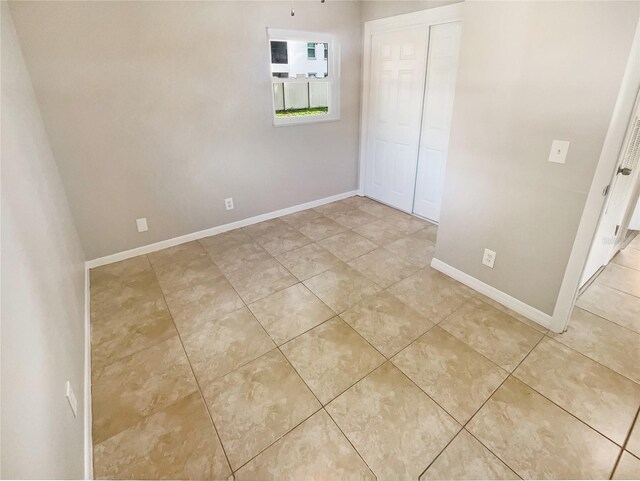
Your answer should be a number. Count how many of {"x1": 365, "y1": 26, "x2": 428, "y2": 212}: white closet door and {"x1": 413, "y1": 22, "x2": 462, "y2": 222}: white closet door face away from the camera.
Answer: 0

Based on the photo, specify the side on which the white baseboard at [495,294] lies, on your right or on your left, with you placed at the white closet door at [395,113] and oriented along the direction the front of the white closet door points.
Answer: on your left

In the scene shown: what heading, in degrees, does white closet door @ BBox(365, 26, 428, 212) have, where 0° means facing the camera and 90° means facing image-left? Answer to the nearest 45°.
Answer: approximately 45°

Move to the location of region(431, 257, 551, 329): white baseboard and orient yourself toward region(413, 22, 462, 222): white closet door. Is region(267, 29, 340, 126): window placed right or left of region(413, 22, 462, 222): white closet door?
left

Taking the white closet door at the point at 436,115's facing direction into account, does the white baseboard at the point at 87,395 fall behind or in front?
in front
